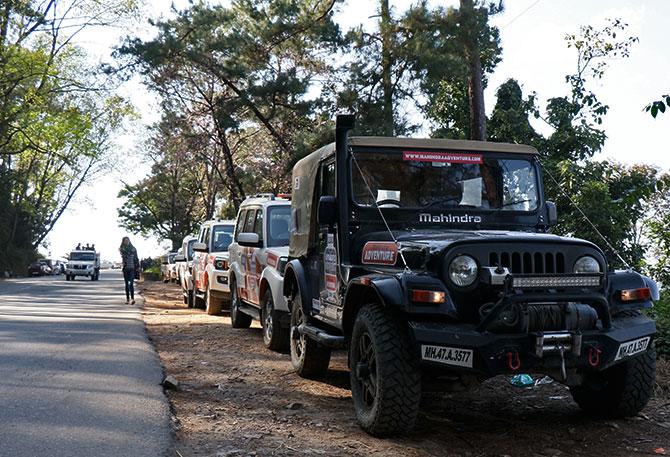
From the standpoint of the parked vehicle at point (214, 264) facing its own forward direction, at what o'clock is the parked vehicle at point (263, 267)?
the parked vehicle at point (263, 267) is roughly at 1 o'clock from the parked vehicle at point (214, 264).

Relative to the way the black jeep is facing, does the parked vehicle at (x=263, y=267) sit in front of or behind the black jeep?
behind

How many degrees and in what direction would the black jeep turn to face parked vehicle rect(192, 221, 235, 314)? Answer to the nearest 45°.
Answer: approximately 180°

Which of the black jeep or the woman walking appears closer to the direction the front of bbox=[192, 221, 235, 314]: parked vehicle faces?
the black jeep

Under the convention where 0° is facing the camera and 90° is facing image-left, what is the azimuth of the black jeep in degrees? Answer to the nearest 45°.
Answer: approximately 315°

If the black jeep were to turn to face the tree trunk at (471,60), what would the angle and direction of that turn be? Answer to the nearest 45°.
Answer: approximately 135° to its left

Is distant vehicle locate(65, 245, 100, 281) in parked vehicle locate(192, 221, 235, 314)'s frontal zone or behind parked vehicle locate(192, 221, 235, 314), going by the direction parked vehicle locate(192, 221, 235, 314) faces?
behind

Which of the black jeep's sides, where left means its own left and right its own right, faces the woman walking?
back

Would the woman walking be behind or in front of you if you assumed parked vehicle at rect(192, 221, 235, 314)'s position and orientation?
behind

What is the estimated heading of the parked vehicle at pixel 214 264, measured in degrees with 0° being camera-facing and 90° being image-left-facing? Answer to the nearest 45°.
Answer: approximately 315°
